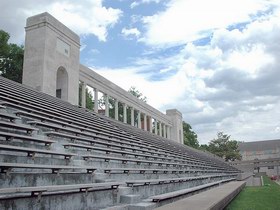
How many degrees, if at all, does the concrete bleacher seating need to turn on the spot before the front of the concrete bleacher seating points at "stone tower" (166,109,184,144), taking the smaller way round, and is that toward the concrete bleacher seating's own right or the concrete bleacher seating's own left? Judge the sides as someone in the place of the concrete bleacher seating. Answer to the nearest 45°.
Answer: approximately 135° to the concrete bleacher seating's own left

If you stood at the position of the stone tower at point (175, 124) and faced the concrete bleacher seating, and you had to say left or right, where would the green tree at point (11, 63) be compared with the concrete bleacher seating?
right

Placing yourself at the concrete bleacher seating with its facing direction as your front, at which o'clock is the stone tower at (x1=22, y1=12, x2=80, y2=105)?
The stone tower is roughly at 7 o'clock from the concrete bleacher seating.

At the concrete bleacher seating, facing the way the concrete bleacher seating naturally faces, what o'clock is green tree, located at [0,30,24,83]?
The green tree is roughly at 5 o'clock from the concrete bleacher seating.

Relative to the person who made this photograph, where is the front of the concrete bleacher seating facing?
facing the viewer and to the right of the viewer

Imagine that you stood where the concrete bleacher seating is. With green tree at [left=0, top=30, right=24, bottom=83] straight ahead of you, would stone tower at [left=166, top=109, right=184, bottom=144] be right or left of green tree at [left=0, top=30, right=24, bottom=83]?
right
